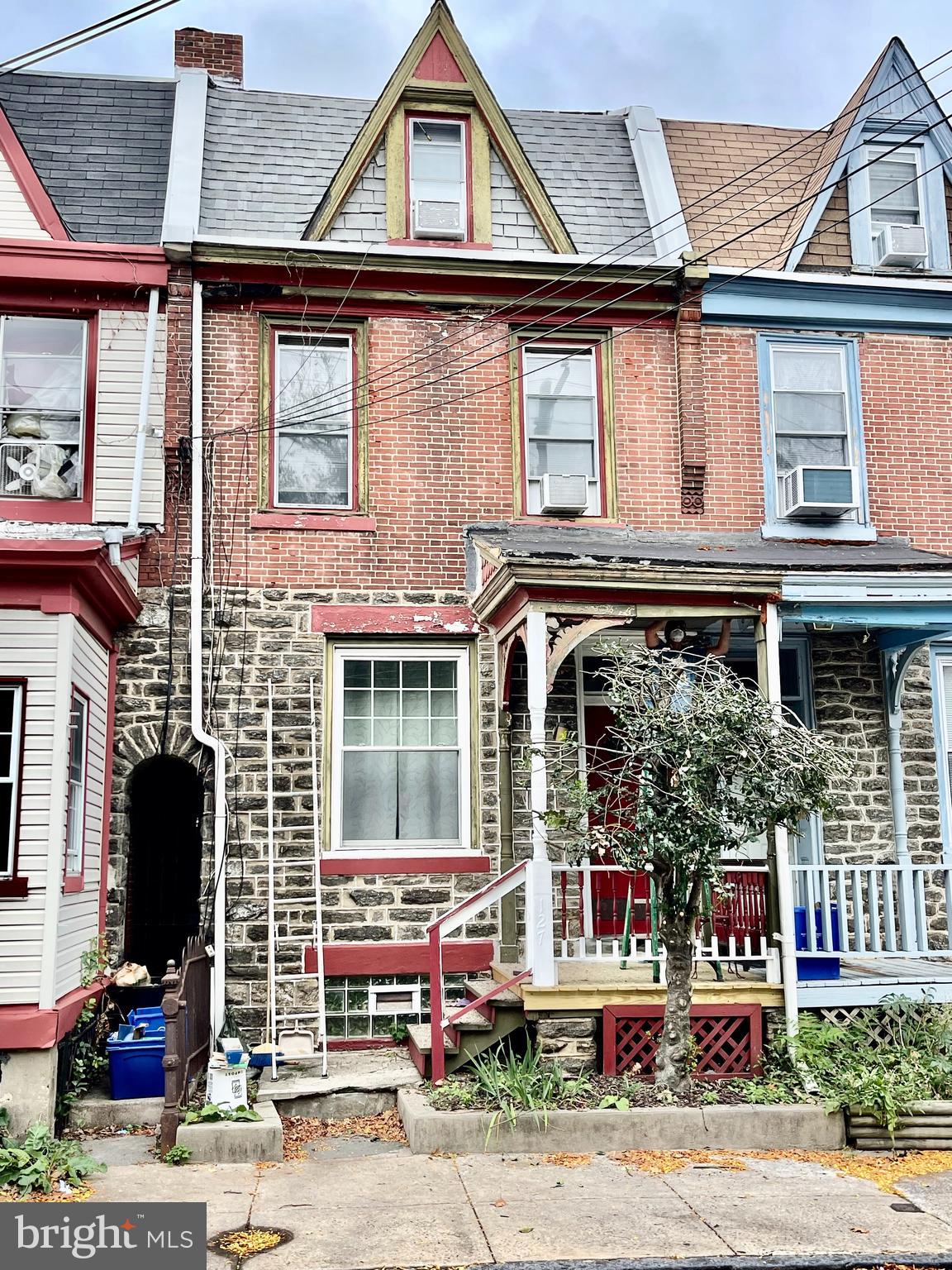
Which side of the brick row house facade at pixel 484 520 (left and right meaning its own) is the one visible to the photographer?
front

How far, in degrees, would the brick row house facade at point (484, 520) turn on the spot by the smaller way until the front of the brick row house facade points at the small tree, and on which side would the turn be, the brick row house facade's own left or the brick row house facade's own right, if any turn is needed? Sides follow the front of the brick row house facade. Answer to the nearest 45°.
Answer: approximately 45° to the brick row house facade's own left
